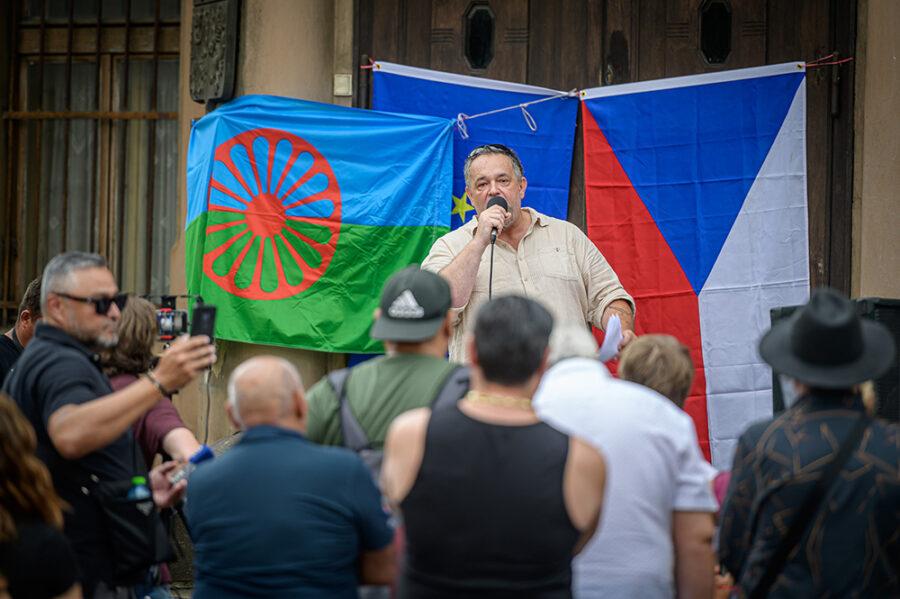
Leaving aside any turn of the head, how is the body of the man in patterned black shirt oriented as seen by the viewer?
away from the camera

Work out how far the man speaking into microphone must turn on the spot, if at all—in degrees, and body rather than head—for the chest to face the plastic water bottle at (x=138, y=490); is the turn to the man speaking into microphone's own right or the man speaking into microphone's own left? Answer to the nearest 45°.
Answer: approximately 45° to the man speaking into microphone's own right

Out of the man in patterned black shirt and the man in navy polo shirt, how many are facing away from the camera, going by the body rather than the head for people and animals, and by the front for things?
2

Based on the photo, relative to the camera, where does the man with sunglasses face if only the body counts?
to the viewer's right

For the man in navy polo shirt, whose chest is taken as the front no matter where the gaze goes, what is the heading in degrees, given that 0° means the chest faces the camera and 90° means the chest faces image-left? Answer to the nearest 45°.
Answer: approximately 180°

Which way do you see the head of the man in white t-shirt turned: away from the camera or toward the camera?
away from the camera

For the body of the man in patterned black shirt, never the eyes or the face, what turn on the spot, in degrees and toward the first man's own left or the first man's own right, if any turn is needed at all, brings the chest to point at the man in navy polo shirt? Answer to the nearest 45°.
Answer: approximately 90° to the first man's own left

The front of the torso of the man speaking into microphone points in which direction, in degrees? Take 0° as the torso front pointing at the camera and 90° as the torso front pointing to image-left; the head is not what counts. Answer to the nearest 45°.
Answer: approximately 0°

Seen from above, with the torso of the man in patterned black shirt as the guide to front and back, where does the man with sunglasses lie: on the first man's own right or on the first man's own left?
on the first man's own left

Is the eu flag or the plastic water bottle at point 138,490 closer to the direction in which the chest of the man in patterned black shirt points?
the eu flag

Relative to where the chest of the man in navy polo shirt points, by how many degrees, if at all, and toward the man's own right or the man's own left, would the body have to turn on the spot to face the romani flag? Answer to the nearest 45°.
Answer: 0° — they already face it

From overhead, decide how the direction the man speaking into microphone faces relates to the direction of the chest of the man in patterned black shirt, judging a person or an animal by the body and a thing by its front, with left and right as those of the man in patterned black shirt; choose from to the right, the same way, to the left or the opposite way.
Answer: the opposite way
